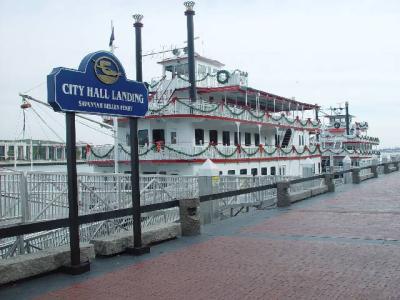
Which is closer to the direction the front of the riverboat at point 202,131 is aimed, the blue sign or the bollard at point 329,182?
the blue sign

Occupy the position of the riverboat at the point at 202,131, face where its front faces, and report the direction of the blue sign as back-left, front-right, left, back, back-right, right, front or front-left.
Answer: front-left

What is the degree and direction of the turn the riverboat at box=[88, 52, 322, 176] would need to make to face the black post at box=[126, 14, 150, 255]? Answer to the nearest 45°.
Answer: approximately 45° to its left

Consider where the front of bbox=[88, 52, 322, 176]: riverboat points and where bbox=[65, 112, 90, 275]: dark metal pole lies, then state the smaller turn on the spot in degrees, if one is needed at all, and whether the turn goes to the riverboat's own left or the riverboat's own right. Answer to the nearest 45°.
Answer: approximately 45° to the riverboat's own left

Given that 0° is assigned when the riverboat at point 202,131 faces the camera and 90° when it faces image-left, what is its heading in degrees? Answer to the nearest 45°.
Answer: approximately 45°

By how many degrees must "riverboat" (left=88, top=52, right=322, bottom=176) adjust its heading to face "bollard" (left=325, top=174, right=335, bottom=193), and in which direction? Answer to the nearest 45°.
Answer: approximately 90° to its left
